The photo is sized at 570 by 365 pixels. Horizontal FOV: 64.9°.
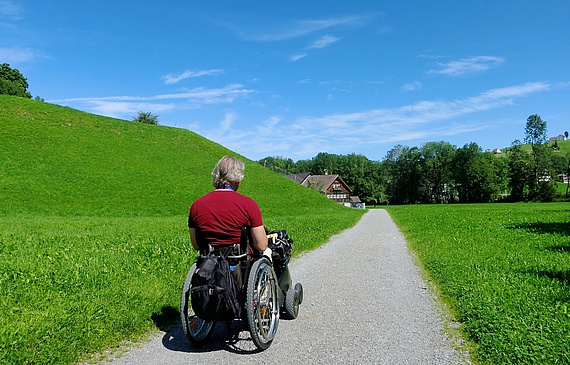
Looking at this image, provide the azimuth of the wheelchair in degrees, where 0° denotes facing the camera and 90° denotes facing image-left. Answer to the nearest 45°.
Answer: approximately 225°

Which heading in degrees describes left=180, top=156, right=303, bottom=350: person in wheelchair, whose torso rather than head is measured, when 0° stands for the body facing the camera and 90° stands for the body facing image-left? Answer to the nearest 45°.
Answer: approximately 225°
